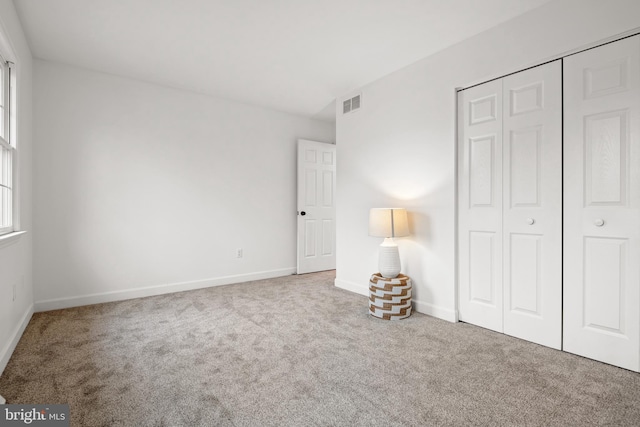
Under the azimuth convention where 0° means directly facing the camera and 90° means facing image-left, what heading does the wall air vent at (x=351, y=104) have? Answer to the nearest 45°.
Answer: approximately 45°

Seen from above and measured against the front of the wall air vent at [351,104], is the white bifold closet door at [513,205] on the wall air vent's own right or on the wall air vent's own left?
on the wall air vent's own left

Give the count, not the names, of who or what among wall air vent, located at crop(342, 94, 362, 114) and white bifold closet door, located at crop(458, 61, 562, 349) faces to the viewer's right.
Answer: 0

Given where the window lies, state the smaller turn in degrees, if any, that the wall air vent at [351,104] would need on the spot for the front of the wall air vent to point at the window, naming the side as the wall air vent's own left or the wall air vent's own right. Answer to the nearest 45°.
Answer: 0° — it already faces it

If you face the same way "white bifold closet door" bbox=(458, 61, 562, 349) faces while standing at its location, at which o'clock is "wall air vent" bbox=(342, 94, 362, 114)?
The wall air vent is roughly at 2 o'clock from the white bifold closet door.

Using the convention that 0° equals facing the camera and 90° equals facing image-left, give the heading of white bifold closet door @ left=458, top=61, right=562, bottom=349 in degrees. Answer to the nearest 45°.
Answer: approximately 45°

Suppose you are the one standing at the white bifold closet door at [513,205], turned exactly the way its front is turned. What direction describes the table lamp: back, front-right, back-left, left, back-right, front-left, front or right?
front-right

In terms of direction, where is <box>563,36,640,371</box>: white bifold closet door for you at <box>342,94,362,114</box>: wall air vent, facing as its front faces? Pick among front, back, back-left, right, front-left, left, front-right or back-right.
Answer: left

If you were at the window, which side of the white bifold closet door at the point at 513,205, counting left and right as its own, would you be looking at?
front

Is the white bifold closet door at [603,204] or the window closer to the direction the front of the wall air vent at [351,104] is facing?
the window

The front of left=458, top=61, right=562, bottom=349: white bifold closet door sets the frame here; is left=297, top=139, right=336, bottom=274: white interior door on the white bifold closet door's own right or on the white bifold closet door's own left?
on the white bifold closet door's own right
